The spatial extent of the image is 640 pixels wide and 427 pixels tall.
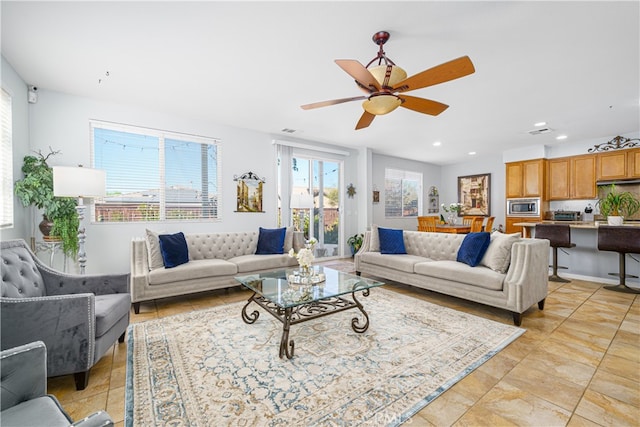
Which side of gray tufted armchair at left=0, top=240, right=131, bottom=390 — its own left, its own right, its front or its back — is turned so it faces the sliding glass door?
left

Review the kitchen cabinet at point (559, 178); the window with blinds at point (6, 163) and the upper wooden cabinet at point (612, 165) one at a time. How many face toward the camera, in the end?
2

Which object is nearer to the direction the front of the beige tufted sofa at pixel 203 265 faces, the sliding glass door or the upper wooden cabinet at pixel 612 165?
the upper wooden cabinet

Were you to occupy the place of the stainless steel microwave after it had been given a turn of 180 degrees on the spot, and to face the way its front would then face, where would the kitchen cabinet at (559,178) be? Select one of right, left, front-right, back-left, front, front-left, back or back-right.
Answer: right

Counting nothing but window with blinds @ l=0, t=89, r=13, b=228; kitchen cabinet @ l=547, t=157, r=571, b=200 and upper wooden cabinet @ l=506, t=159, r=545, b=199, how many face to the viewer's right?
1

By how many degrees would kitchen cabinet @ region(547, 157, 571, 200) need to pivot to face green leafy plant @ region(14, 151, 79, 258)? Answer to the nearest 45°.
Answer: approximately 45° to its right

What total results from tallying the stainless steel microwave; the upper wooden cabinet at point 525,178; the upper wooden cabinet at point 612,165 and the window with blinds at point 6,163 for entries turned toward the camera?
3

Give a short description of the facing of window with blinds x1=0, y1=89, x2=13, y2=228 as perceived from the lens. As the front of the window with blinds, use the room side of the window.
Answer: facing to the right of the viewer

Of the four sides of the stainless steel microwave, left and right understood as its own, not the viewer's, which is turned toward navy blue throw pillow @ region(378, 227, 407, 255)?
front

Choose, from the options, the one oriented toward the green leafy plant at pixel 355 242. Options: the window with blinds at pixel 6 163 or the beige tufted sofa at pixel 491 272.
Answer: the window with blinds

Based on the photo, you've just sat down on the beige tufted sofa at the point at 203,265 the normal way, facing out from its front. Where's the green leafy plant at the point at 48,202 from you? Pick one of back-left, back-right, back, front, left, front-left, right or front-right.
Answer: back-right

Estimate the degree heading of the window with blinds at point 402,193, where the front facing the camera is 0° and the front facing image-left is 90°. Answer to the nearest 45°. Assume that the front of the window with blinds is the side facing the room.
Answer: approximately 315°

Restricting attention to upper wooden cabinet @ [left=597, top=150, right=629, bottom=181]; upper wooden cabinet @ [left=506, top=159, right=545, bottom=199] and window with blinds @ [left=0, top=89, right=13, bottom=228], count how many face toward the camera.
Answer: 2

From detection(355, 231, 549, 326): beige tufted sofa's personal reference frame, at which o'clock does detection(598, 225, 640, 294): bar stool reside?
The bar stool is roughly at 6 o'clock from the beige tufted sofa.

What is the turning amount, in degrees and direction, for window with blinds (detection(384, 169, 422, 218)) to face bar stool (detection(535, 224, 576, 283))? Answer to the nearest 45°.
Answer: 0° — it already faces it

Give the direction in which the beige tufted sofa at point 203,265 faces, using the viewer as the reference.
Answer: facing the viewer and to the right of the viewer
